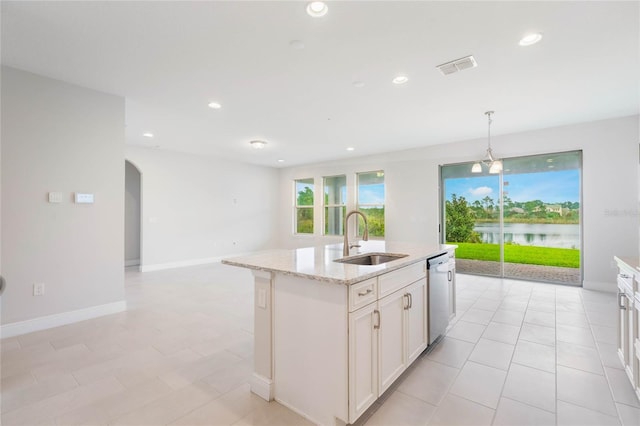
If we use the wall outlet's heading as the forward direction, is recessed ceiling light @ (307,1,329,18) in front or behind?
in front

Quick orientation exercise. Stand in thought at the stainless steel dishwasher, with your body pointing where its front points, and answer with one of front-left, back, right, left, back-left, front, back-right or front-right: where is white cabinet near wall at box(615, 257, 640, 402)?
front

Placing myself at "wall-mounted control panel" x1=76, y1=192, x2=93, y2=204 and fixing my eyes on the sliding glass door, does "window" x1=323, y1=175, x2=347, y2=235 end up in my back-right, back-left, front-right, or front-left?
front-left

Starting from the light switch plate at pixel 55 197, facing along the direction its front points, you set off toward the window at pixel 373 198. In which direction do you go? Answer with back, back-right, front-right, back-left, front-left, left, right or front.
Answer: left

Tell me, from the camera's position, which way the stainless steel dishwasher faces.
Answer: facing to the right of the viewer

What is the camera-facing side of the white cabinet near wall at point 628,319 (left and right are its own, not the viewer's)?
left

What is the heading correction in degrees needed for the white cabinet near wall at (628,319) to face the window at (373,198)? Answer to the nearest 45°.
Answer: approximately 45° to its right

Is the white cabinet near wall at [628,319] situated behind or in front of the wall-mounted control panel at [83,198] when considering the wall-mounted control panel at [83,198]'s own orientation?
in front
